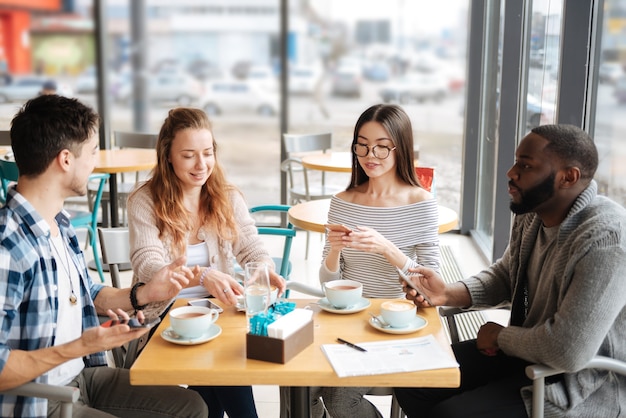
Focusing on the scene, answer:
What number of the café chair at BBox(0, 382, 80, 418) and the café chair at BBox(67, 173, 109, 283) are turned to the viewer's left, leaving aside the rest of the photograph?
1

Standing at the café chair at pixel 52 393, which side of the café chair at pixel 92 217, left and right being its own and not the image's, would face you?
left

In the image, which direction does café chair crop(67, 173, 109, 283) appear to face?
to the viewer's left

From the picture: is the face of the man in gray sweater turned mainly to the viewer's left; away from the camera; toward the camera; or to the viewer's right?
to the viewer's left

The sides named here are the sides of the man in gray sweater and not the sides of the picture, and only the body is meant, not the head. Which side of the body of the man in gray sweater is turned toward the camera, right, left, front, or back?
left
